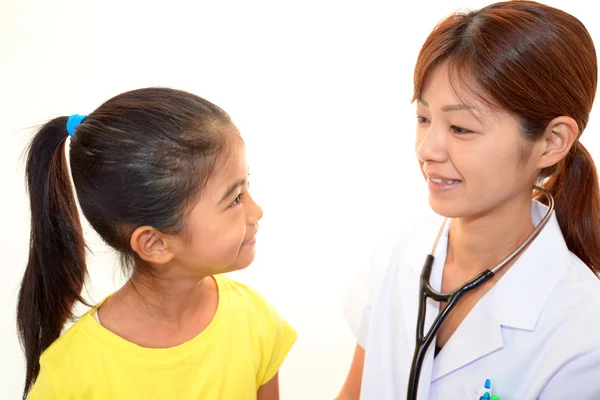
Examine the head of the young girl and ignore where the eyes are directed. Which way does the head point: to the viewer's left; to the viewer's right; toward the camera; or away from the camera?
to the viewer's right

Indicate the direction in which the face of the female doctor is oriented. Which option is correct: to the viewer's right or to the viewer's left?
to the viewer's left

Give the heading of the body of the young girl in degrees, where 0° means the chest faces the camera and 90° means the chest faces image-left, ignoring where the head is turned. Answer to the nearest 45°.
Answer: approximately 315°

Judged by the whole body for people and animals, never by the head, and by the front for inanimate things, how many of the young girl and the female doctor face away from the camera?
0

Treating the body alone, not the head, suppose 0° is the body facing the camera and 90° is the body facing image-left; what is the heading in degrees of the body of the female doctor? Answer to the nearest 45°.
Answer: approximately 45°
